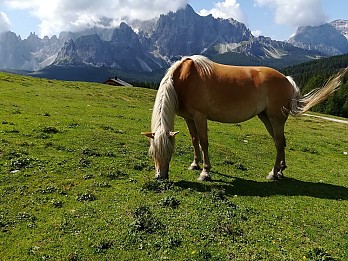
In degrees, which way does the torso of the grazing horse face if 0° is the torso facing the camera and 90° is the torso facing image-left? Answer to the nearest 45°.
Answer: approximately 90°
